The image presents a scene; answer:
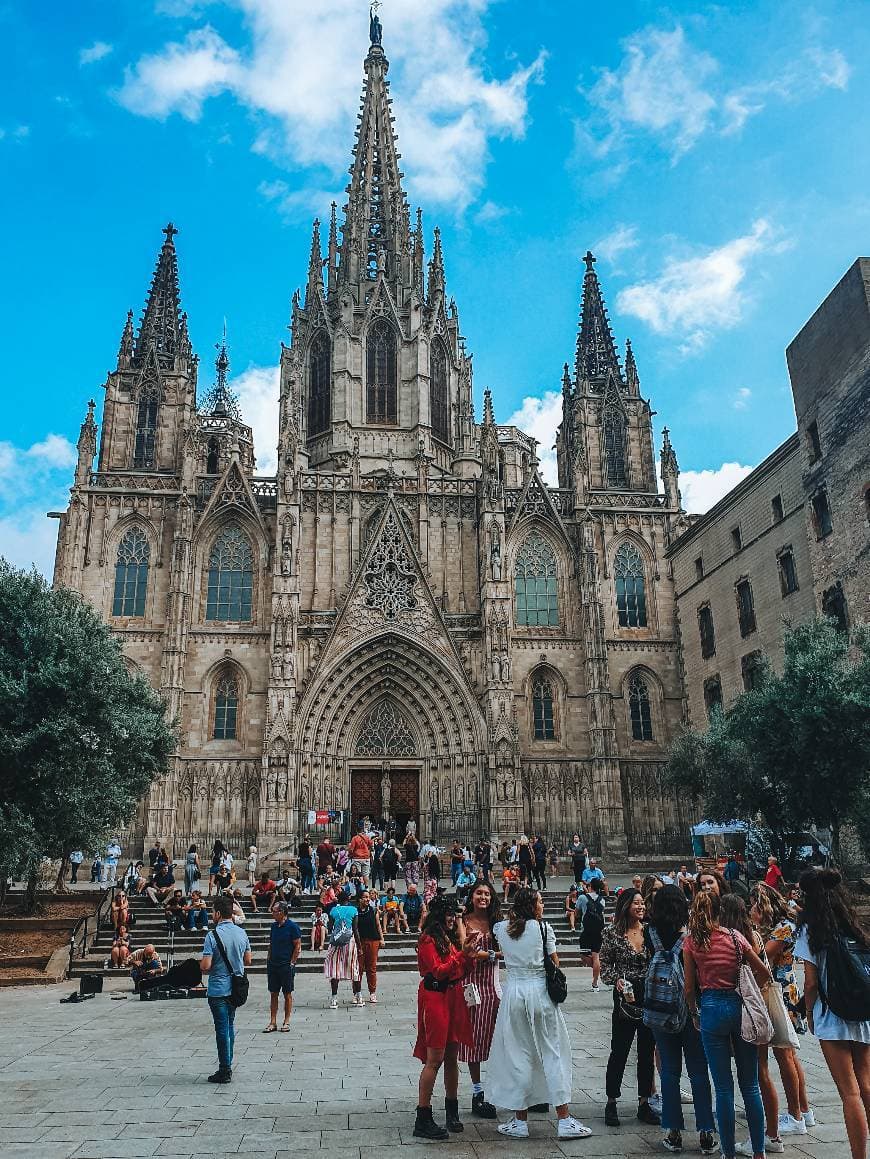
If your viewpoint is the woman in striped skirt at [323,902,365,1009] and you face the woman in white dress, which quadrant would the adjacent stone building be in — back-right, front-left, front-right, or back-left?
back-left

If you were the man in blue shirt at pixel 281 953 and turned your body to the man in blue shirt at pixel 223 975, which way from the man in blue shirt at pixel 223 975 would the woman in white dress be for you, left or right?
left

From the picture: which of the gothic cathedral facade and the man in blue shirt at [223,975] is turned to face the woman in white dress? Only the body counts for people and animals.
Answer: the gothic cathedral facade

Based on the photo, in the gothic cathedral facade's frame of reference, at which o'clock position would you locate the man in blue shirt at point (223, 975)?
The man in blue shirt is roughly at 12 o'clock from the gothic cathedral facade.

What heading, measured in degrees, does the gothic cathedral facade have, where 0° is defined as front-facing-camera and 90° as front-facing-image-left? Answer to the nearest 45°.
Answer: approximately 0°

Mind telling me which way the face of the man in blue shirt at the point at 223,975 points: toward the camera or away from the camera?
away from the camera

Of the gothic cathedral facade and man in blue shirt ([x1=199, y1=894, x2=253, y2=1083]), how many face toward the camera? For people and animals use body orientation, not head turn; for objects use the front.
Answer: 1

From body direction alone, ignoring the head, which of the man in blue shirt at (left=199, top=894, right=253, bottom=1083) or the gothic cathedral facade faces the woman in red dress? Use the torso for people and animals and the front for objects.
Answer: the gothic cathedral facade

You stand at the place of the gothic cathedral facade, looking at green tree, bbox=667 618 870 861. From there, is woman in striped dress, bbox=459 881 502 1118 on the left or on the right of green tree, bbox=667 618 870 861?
right

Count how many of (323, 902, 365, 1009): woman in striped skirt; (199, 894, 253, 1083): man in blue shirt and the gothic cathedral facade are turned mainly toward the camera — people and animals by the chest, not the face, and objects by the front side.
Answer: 1
